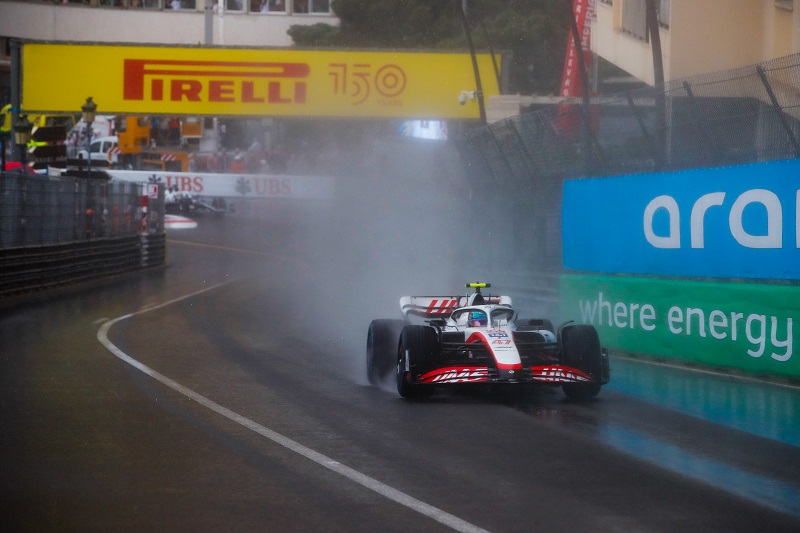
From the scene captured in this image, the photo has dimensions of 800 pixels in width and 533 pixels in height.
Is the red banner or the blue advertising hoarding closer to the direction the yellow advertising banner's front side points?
the blue advertising hoarding

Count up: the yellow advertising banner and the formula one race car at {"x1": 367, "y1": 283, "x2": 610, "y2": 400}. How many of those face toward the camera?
2

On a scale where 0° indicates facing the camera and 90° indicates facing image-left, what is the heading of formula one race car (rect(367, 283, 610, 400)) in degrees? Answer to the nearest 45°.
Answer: approximately 0°

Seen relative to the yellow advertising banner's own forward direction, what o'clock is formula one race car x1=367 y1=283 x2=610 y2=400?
The formula one race car is roughly at 12 o'clock from the yellow advertising banner.

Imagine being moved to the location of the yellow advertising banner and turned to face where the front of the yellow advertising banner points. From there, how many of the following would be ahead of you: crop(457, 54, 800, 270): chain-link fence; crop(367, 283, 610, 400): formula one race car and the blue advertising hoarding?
3

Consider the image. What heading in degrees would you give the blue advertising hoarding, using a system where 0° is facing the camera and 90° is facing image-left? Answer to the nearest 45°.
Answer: approximately 45°

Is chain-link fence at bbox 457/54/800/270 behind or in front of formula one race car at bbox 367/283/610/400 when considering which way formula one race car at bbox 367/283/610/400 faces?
behind

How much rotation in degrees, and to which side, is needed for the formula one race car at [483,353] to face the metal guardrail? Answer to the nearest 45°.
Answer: approximately 135° to its right

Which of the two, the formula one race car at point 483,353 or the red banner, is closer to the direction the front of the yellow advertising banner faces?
the formula one race car

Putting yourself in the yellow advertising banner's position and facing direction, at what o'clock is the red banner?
The red banner is roughly at 10 o'clock from the yellow advertising banner.
